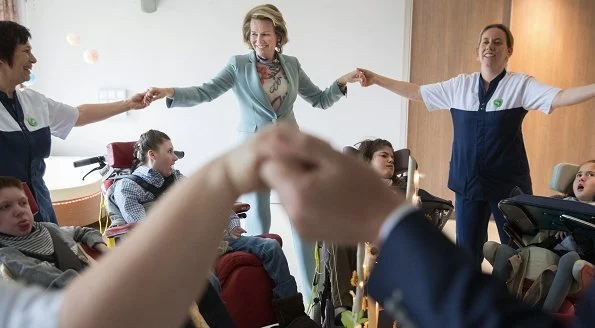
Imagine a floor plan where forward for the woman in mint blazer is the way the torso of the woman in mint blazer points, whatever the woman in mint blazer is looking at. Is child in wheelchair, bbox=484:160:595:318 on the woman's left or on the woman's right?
on the woman's left

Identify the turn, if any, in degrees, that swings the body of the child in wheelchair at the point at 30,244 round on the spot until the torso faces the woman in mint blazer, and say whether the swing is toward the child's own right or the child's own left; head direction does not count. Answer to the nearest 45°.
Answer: approximately 90° to the child's own left

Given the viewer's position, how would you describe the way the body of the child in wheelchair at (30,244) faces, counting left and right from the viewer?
facing the viewer and to the right of the viewer

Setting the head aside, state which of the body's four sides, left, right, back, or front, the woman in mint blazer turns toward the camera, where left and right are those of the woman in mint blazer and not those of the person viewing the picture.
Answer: front

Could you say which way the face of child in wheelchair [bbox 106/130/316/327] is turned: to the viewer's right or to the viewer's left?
to the viewer's right

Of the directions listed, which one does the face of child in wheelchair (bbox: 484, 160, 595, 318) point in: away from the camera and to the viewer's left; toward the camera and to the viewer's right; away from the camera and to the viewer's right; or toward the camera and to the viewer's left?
toward the camera and to the viewer's left

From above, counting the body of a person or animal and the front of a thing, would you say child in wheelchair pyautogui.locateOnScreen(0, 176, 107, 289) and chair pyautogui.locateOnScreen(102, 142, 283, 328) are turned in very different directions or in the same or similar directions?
same or similar directions

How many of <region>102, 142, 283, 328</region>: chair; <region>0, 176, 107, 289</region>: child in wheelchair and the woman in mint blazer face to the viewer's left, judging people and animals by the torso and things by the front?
0

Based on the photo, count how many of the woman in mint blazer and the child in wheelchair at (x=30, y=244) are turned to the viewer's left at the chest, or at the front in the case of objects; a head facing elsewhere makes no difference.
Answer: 0

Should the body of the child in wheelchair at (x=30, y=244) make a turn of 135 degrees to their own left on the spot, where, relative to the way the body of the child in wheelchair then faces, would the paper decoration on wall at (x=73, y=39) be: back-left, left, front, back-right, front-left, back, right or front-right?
front

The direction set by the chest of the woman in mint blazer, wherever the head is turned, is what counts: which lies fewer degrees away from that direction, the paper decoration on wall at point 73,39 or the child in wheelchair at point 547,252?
the child in wheelchair
